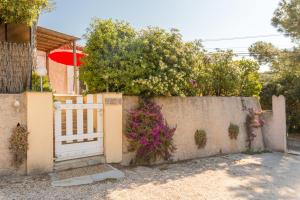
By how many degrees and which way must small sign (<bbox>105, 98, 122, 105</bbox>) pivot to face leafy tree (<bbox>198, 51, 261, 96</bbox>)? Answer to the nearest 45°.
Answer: approximately 135° to its left

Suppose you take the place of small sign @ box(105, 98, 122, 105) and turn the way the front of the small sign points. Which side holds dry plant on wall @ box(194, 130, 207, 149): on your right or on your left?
on your left

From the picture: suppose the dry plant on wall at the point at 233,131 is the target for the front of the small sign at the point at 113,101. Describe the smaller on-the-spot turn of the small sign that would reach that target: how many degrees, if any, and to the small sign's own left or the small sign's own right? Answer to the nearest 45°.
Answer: approximately 135° to the small sign's own left

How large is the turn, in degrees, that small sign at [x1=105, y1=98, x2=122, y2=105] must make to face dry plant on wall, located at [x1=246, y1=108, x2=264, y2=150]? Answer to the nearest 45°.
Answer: approximately 135° to its left

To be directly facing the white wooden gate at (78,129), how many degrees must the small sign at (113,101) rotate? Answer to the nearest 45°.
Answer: approximately 90° to its right

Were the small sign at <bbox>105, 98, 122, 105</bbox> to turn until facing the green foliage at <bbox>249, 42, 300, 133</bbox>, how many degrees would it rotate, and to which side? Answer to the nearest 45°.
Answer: approximately 135° to its left

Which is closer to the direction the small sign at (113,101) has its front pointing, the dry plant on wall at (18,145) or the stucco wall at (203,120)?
the dry plant on wall

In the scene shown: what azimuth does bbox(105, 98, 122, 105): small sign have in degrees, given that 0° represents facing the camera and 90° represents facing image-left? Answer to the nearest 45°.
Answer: approximately 0°

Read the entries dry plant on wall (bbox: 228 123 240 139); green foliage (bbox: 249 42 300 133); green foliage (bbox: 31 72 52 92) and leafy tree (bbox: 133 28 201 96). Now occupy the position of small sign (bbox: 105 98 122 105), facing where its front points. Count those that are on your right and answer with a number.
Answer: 1
